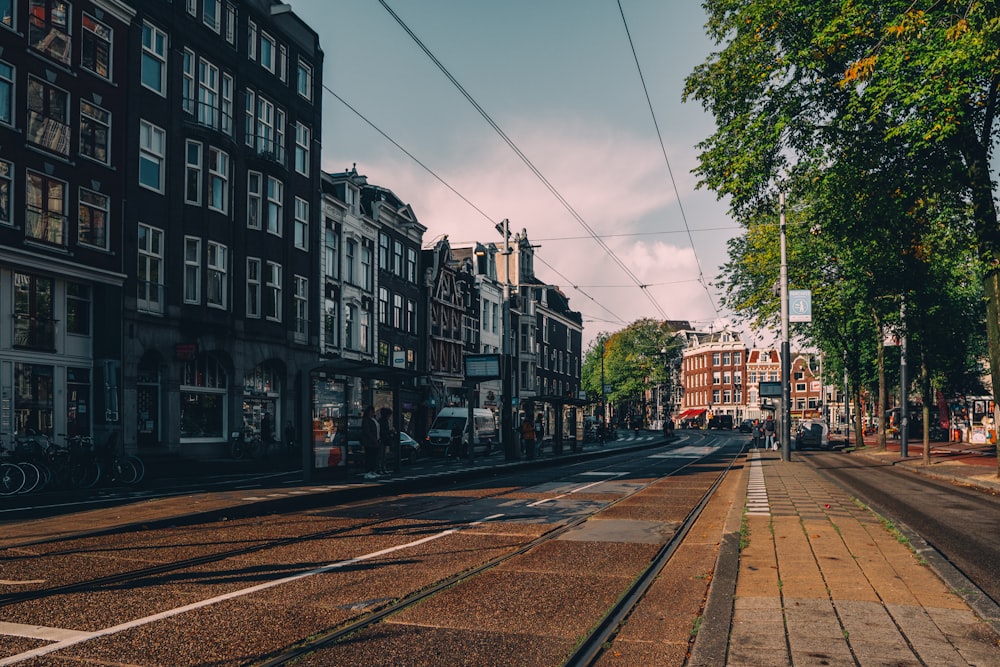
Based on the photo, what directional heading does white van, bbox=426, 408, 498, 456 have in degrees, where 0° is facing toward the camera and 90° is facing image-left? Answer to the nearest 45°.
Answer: approximately 45°

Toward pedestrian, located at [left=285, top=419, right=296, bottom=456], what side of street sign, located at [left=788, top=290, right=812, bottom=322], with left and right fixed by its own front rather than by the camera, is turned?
right

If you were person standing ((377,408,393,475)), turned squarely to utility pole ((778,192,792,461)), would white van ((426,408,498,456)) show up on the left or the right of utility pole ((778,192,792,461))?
left

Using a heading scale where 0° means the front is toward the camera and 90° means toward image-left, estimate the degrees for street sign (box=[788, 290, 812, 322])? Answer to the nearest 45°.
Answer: approximately 0°

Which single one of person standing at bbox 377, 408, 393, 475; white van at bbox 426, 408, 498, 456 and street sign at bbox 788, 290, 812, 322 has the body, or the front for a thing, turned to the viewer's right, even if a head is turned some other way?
the person standing

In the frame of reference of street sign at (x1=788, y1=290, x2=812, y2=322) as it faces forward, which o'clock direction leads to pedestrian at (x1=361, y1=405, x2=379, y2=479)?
The pedestrian is roughly at 1 o'clock from the street sign.

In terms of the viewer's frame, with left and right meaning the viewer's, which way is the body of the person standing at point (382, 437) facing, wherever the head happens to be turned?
facing to the right of the viewer
